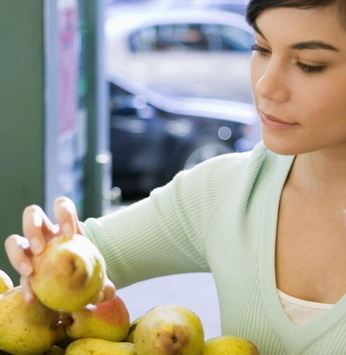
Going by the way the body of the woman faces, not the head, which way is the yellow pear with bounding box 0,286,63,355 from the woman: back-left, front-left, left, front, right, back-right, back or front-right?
front

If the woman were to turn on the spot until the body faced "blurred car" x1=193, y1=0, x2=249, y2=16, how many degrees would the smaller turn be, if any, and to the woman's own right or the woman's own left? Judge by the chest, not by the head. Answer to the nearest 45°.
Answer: approximately 135° to the woman's own right

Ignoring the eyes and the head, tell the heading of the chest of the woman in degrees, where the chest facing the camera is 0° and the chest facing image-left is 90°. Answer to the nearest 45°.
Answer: approximately 45°

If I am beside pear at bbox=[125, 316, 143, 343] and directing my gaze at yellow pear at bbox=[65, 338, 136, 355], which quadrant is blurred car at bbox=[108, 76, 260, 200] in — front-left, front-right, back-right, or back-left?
back-right
